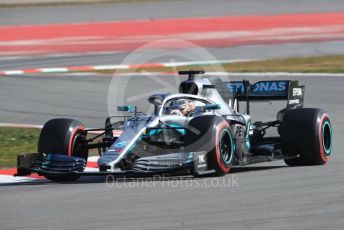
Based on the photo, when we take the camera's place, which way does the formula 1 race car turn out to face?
facing the viewer and to the left of the viewer
